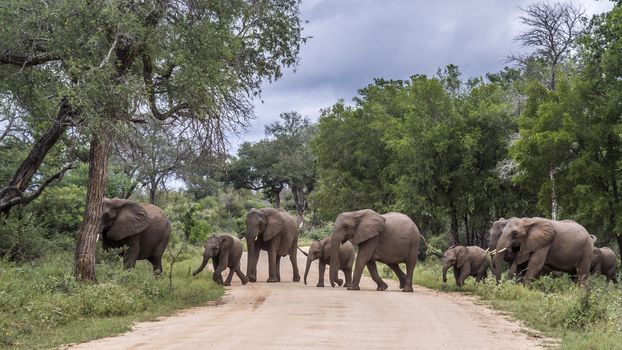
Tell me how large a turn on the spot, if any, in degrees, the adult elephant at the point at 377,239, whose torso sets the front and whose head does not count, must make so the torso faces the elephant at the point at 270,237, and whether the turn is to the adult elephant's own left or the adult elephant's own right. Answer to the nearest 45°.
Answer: approximately 45° to the adult elephant's own right

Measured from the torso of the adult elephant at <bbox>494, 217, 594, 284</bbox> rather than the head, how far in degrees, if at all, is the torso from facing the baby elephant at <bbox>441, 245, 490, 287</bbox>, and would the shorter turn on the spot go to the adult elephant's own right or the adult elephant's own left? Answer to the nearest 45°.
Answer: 0° — it already faces it

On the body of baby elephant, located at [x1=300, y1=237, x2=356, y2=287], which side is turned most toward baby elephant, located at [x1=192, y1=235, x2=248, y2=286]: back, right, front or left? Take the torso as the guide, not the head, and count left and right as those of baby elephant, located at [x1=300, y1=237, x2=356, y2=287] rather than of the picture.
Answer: front

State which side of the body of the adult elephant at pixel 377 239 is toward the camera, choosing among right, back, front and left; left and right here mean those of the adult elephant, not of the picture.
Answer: left

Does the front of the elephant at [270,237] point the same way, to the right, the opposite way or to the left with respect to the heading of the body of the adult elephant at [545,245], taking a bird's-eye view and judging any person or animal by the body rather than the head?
to the left

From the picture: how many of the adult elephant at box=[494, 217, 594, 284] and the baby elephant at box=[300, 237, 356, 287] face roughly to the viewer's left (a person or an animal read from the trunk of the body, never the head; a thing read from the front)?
2

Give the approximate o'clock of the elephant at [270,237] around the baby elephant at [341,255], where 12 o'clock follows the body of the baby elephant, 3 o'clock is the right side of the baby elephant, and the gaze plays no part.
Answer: The elephant is roughly at 1 o'clock from the baby elephant.

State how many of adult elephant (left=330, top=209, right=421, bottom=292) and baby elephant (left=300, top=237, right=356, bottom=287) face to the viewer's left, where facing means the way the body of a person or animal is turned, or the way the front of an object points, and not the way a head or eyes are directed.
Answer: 2

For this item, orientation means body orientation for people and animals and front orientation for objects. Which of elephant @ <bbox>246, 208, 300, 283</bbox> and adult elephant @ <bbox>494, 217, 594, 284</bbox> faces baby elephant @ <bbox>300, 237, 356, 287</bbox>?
the adult elephant

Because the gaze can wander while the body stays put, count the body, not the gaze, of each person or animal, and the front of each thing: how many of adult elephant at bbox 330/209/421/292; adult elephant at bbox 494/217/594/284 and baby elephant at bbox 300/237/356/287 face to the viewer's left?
3

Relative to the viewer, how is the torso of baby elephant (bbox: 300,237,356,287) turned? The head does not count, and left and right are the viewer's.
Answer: facing to the left of the viewer

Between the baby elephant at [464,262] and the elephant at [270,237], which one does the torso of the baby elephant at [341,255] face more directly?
the elephant

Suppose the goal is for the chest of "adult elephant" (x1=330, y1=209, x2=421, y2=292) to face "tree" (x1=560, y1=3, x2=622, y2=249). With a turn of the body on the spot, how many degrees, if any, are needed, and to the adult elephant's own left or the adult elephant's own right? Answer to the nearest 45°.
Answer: approximately 135° to the adult elephant's own right

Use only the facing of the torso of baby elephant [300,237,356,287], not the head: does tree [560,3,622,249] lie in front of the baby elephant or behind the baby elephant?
behind

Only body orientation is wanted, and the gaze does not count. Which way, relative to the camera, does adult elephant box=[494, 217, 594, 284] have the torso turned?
to the viewer's left

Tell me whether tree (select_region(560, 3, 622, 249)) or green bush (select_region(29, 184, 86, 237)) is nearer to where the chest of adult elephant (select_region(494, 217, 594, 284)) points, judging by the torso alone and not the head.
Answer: the green bush
